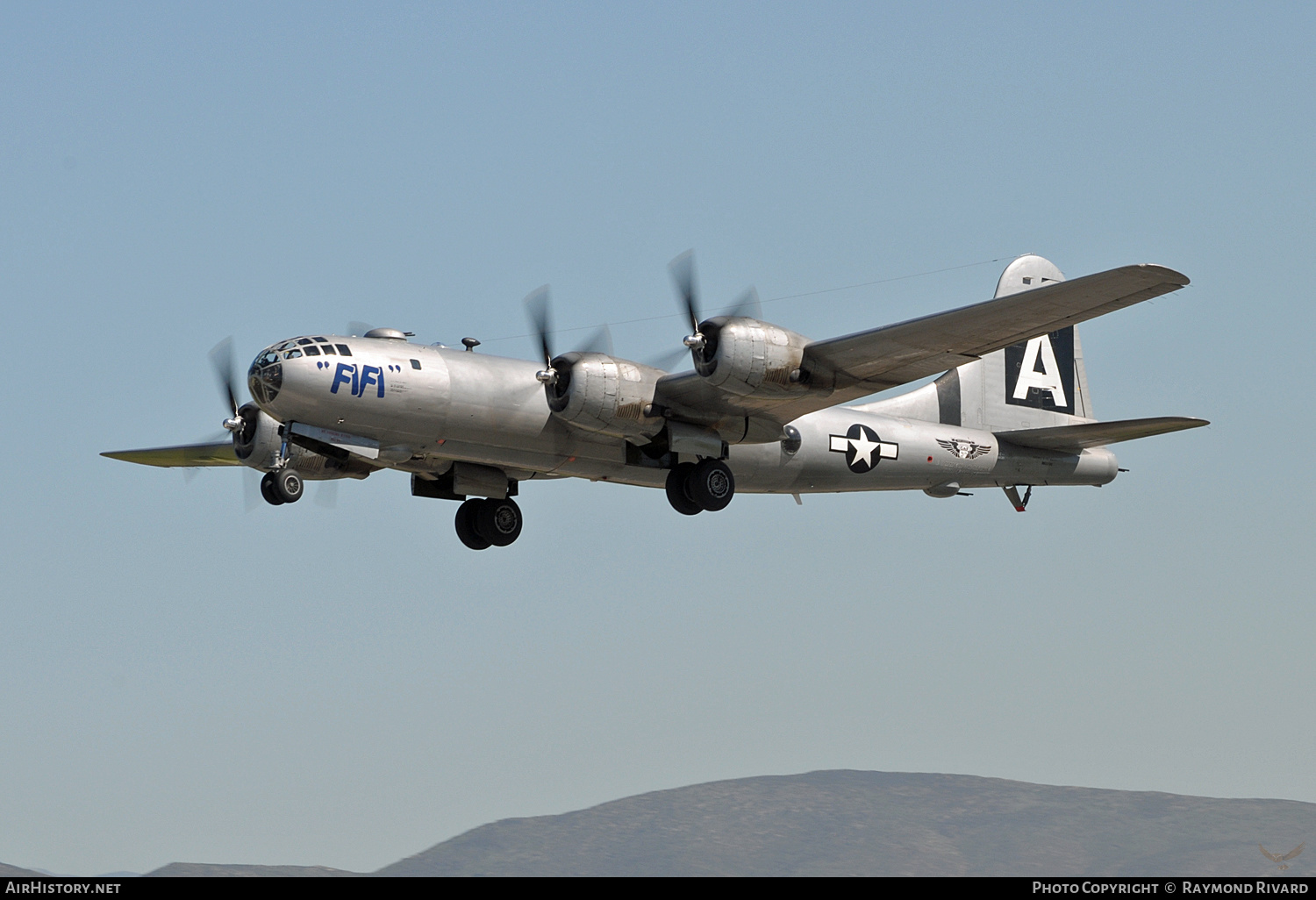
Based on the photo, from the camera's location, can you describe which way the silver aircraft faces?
facing the viewer and to the left of the viewer
